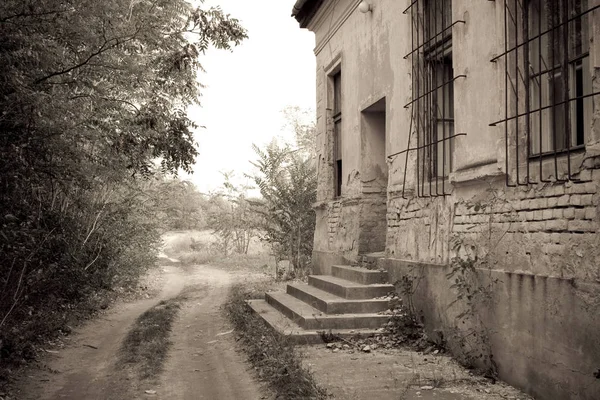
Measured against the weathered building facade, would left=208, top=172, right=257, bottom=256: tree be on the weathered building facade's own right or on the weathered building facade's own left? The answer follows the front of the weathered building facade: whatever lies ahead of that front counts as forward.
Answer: on the weathered building facade's own right

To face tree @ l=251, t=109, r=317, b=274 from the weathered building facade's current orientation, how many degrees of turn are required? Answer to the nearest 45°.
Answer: approximately 90° to its right
